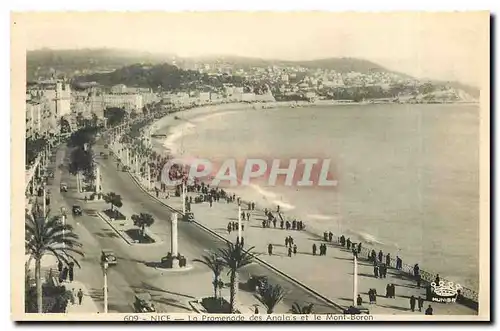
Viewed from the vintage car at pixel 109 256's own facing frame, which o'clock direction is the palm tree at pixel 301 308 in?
The palm tree is roughly at 11 o'clock from the vintage car.

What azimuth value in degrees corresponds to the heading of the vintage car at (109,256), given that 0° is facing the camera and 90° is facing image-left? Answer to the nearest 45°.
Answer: approximately 315°
